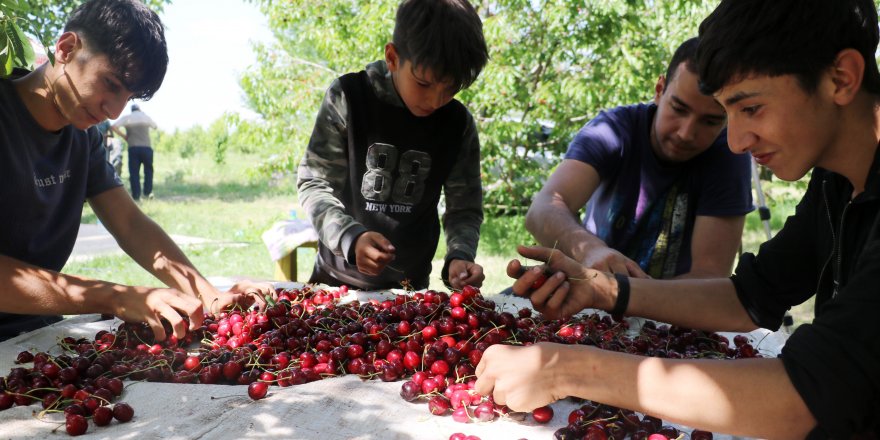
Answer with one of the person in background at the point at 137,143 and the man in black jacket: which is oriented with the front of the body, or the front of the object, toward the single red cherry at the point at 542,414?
the man in black jacket

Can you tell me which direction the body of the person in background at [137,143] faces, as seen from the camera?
away from the camera

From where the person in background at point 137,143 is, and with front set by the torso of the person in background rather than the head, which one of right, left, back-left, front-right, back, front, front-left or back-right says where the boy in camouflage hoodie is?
back

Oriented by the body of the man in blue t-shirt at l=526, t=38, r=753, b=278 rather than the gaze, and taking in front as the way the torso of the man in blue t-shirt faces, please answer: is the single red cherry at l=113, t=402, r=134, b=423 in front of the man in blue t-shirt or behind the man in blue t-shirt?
in front

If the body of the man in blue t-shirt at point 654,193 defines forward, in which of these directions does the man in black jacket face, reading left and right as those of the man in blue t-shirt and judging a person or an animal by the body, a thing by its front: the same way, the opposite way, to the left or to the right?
to the right

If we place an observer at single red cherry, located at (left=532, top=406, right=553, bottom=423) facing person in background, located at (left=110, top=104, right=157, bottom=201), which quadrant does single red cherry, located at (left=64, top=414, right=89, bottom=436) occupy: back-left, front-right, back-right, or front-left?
front-left

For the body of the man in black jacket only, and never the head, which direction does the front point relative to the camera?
to the viewer's left

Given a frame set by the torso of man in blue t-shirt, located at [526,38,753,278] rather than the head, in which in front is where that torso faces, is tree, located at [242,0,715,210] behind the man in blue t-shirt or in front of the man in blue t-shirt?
behind

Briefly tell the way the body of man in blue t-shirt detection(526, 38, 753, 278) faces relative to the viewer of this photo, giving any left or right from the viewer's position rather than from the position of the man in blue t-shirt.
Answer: facing the viewer

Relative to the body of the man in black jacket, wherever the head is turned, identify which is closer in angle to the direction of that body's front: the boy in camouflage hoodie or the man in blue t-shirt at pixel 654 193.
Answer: the boy in camouflage hoodie

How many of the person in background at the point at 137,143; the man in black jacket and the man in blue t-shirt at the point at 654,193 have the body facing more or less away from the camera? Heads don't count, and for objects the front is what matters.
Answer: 1

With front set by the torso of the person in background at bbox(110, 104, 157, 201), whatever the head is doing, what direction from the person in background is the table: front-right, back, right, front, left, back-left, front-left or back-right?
back

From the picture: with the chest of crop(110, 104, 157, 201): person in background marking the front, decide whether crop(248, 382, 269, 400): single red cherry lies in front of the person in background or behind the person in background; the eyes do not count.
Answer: behind

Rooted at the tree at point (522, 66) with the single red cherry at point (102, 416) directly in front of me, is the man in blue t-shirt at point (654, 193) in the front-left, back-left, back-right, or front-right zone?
front-left

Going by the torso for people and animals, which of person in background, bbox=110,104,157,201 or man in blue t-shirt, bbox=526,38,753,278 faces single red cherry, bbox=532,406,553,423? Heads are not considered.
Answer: man in blue t-shirt, bbox=526,38,753,278

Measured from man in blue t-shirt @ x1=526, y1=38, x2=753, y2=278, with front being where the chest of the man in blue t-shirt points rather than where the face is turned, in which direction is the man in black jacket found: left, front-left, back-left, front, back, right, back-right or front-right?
front
